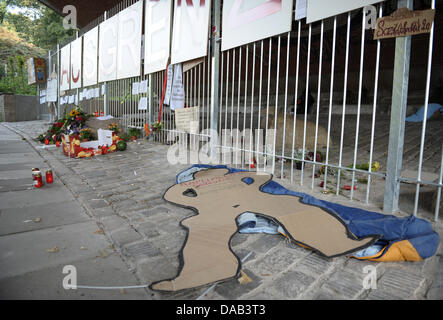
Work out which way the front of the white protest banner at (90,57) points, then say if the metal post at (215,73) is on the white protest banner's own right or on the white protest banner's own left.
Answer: on the white protest banner's own left

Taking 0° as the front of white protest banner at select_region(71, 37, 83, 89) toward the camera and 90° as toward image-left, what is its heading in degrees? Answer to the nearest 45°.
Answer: approximately 45°

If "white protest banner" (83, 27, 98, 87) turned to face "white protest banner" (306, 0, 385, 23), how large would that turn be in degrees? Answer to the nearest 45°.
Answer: approximately 45° to its left

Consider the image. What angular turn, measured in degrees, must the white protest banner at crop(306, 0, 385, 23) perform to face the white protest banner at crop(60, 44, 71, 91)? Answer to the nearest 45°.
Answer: approximately 90° to its right

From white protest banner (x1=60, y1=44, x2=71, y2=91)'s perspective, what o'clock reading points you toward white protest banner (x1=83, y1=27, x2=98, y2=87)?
white protest banner (x1=83, y1=27, x2=98, y2=87) is roughly at 10 o'clock from white protest banner (x1=60, y1=44, x2=71, y2=91).

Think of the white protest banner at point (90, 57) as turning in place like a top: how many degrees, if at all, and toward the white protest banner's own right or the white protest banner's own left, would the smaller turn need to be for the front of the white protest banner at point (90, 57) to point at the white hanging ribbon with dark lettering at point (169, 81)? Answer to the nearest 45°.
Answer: approximately 45° to the white protest banner's own left
